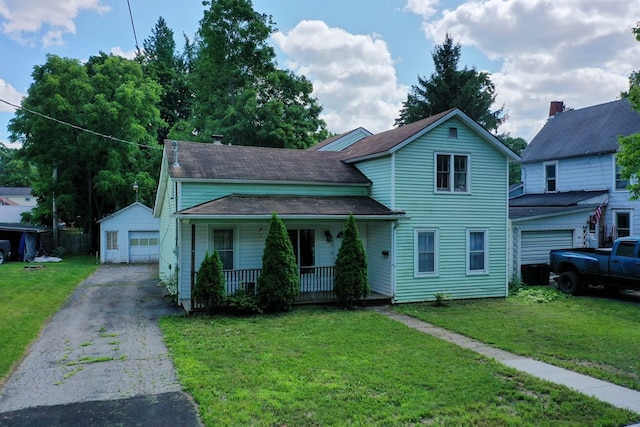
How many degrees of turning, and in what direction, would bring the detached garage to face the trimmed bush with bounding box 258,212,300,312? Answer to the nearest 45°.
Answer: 0° — it already faces it

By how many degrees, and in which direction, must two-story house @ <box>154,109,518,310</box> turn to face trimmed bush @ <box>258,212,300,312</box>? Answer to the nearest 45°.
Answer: approximately 45° to its right

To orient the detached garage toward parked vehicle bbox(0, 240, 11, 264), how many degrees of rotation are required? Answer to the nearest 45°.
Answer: approximately 90° to its right

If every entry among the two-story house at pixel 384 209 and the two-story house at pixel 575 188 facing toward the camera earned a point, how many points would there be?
2

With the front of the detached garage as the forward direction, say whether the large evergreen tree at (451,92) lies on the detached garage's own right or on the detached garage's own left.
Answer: on the detached garage's own left

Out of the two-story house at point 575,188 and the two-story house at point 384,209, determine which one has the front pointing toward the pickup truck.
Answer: the two-story house at point 575,188

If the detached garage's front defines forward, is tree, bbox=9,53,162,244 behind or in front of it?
behind

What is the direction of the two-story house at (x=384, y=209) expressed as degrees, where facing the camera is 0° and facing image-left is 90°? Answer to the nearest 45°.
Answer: approximately 0°

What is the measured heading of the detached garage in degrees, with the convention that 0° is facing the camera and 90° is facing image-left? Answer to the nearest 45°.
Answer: approximately 0°

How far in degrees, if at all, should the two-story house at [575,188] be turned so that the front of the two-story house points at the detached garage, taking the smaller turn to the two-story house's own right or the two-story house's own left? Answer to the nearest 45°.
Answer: approximately 90° to the two-story house's own right

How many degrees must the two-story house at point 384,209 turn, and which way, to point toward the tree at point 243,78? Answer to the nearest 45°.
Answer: approximately 180°
